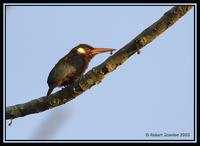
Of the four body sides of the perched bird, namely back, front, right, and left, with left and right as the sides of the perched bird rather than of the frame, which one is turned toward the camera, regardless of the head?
right
